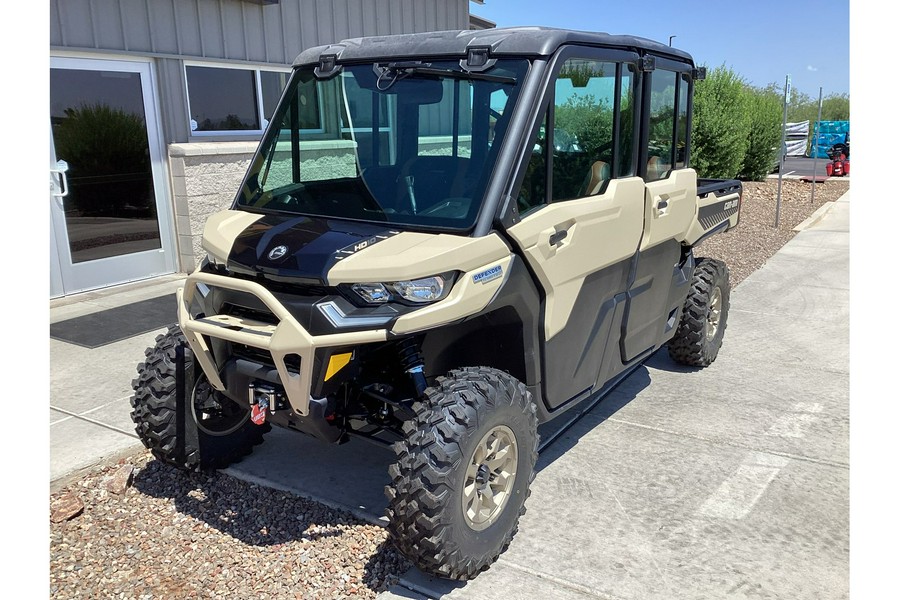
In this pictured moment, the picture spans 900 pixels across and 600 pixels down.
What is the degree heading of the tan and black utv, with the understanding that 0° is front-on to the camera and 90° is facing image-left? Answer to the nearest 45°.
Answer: approximately 45°

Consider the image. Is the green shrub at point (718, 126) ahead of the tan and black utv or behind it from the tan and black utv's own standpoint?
behind

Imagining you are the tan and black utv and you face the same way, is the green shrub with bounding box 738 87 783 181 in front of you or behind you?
behind

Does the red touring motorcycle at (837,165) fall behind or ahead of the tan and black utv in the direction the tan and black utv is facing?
behind

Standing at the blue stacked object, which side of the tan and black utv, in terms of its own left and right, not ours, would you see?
back

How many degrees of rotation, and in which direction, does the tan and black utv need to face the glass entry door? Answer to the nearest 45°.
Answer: approximately 90° to its right
